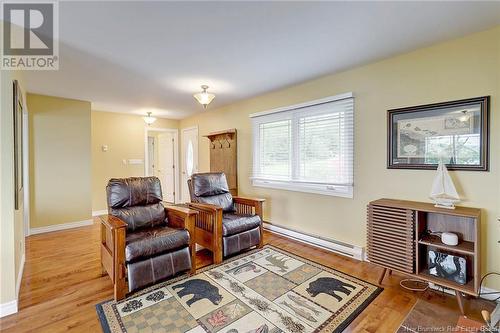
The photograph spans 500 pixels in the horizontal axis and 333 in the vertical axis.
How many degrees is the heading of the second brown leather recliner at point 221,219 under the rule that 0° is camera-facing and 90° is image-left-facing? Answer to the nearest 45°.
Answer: approximately 315°

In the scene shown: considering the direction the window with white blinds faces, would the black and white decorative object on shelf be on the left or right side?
on its left

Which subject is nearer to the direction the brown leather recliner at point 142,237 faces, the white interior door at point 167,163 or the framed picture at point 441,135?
the framed picture

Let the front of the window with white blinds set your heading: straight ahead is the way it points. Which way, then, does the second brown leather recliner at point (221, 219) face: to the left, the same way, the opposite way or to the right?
to the left

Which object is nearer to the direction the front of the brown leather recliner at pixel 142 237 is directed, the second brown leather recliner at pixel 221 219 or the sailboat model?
the sailboat model

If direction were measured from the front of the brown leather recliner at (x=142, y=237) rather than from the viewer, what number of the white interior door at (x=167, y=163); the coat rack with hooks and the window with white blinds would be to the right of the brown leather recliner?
0

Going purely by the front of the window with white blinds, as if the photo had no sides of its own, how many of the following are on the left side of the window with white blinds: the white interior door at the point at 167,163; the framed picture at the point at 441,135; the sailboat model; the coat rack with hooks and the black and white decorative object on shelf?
3

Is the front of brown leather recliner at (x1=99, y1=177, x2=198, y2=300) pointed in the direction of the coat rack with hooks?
no

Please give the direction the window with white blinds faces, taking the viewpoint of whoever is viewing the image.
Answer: facing the viewer and to the left of the viewer

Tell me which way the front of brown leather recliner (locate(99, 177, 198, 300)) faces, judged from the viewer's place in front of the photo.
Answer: facing the viewer and to the right of the viewer

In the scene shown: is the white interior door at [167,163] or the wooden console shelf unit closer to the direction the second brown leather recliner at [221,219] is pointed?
the wooden console shelf unit

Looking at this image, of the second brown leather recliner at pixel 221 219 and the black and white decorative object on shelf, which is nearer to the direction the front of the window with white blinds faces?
the second brown leather recliner

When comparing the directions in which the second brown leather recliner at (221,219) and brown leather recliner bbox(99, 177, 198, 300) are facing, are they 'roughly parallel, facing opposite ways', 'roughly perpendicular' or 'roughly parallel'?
roughly parallel

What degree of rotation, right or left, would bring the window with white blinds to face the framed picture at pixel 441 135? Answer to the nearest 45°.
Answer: approximately 90° to its left

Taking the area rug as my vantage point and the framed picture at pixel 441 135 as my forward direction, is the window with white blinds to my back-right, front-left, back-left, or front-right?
front-left

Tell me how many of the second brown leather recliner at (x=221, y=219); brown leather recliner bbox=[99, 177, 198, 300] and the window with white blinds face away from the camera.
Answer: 0

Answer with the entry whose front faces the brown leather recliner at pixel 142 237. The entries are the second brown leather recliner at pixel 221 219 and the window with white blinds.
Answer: the window with white blinds

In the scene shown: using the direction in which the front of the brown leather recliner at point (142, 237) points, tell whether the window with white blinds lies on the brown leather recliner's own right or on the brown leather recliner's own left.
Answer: on the brown leather recliner's own left

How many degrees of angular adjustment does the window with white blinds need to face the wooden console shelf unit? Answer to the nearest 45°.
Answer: approximately 90° to its left
